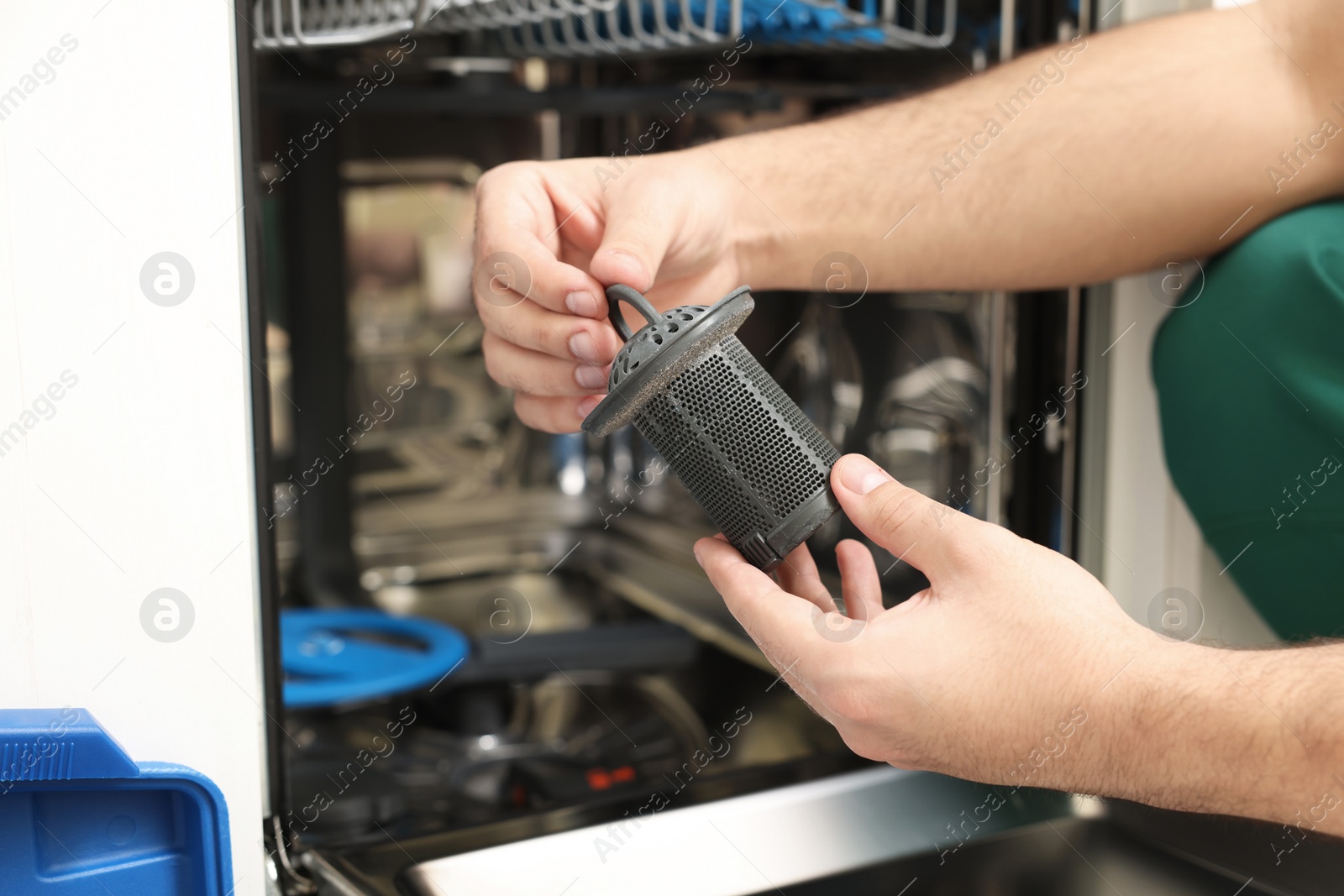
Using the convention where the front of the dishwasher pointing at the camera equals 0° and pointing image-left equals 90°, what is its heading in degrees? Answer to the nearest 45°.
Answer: approximately 315°
